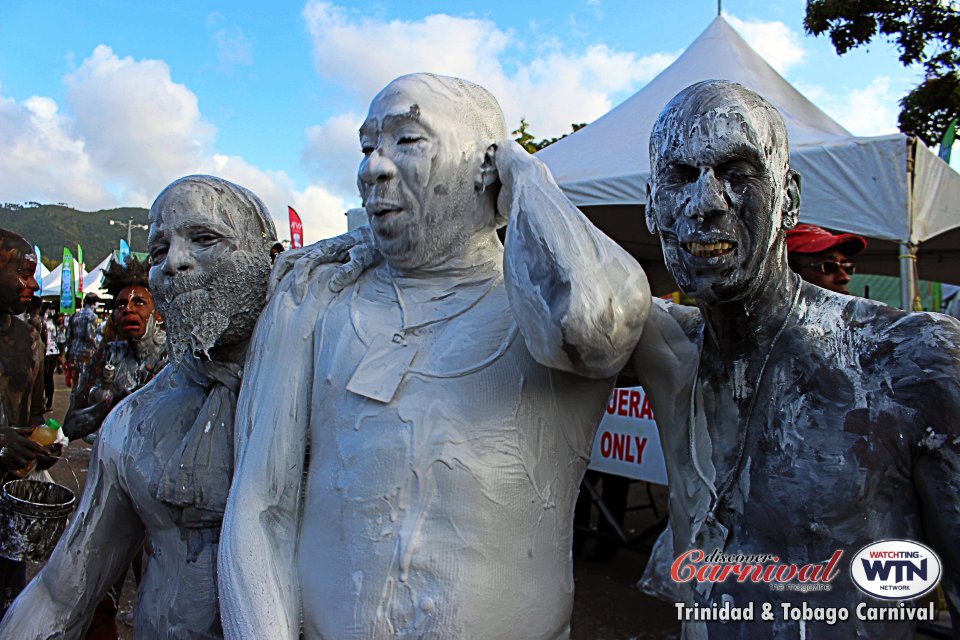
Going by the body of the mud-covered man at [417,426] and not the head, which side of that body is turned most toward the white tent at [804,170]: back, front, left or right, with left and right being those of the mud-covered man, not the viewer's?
back

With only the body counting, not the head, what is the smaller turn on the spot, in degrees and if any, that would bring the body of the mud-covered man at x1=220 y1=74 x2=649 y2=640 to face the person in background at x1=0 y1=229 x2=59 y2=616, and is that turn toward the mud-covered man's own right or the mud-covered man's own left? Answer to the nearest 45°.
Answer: approximately 90° to the mud-covered man's own right

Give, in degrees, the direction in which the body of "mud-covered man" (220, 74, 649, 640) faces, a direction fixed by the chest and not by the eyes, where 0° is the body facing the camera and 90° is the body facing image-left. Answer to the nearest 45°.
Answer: approximately 45°

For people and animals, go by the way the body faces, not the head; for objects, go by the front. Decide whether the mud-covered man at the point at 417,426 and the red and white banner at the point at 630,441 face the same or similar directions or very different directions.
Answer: same or similar directions

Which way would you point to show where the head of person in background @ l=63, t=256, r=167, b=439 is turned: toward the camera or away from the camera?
toward the camera

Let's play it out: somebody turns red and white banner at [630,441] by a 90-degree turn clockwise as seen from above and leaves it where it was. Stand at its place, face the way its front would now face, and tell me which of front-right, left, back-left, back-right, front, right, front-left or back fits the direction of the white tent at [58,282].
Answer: front-right

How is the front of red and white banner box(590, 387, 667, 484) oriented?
toward the camera

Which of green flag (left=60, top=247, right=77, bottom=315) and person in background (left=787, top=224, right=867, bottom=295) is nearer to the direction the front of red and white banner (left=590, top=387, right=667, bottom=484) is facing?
the person in background

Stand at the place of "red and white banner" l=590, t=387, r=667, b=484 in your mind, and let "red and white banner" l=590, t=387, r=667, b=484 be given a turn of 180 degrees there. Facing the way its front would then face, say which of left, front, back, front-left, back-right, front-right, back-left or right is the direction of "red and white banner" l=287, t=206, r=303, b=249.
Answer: front-left

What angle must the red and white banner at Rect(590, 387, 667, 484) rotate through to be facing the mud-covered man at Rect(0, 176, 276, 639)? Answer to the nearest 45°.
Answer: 0° — it already faces them

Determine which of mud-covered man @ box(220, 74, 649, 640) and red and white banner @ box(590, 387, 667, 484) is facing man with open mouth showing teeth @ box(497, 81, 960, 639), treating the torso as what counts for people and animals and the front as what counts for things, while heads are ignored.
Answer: the red and white banner

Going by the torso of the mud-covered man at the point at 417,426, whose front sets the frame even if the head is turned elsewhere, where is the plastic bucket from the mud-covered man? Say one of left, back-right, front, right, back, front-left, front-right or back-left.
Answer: right

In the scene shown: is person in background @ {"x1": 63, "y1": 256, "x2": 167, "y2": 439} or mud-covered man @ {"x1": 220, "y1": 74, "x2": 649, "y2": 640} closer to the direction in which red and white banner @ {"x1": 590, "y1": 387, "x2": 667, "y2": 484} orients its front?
the mud-covered man

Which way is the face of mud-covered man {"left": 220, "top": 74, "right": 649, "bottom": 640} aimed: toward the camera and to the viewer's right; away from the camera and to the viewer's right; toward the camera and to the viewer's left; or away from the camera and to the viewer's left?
toward the camera and to the viewer's left

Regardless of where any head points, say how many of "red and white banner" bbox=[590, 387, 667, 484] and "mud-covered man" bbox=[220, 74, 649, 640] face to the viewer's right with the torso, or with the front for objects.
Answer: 0

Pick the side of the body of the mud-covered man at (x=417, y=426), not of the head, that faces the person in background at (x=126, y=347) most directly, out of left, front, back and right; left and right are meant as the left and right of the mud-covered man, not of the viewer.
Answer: right
